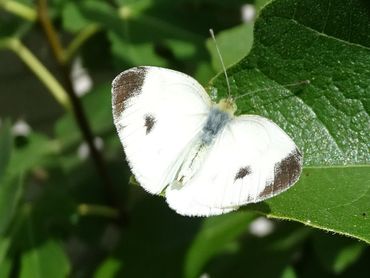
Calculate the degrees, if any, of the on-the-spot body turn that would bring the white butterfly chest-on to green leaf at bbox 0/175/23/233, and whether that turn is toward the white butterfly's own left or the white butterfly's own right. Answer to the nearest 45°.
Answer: approximately 90° to the white butterfly's own left

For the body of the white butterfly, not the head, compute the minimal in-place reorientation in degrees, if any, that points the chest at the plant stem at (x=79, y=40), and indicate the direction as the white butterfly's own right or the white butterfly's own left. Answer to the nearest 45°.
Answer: approximately 45° to the white butterfly's own left

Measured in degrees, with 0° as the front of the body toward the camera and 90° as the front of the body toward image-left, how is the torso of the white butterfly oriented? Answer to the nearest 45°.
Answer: approximately 225°

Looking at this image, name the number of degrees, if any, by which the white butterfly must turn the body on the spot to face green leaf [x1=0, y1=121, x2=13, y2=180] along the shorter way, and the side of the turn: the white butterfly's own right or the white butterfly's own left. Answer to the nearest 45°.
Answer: approximately 90° to the white butterfly's own left

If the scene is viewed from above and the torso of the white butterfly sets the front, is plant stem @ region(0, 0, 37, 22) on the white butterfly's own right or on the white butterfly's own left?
on the white butterfly's own left
